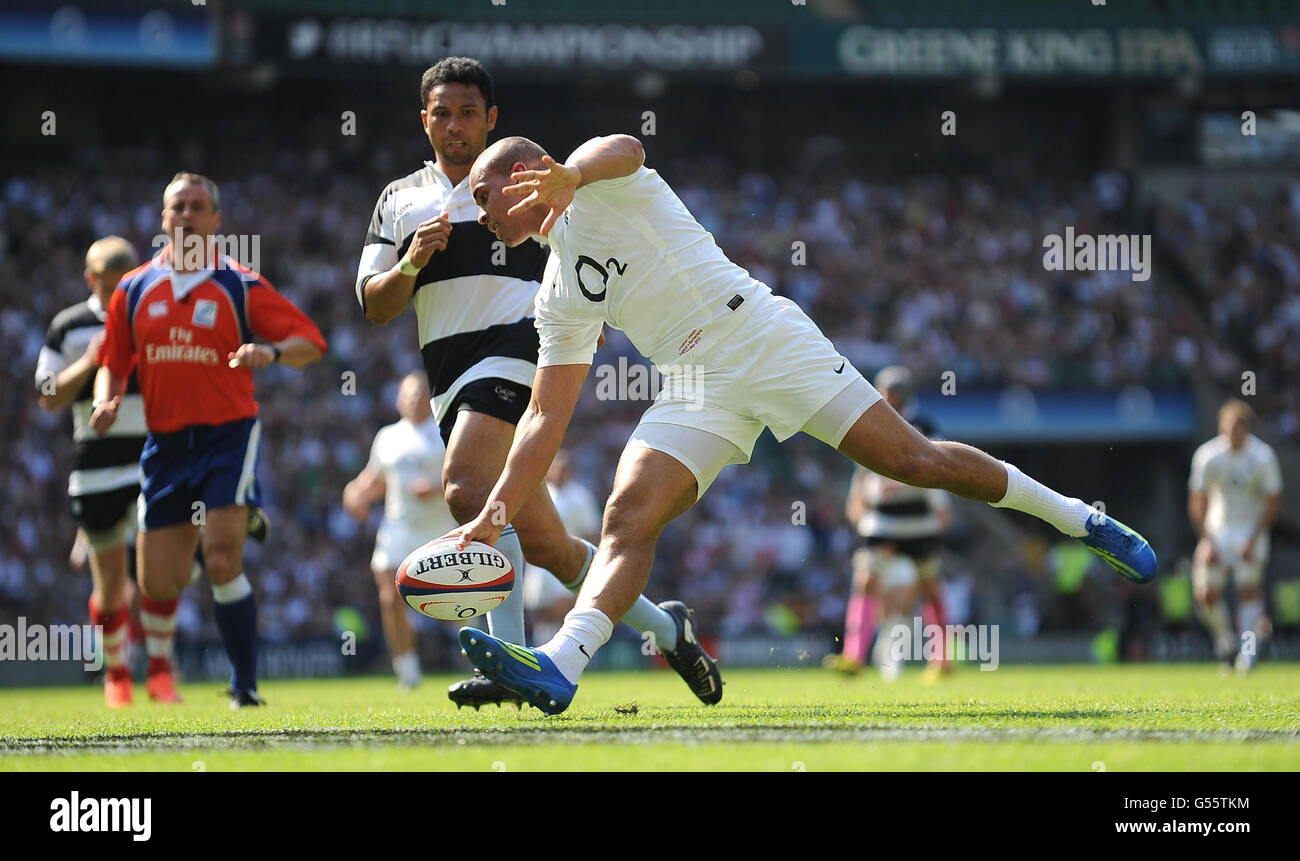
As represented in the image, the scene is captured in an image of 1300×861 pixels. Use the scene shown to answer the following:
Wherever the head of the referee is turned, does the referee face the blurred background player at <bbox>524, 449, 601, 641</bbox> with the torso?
no

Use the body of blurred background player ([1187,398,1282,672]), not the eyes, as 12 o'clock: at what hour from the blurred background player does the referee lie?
The referee is roughly at 1 o'clock from the blurred background player.

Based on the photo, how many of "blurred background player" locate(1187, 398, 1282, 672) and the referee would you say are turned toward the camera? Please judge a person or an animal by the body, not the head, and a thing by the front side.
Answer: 2

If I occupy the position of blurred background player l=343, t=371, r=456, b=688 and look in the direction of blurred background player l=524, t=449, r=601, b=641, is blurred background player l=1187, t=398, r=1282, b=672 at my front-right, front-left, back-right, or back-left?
front-right

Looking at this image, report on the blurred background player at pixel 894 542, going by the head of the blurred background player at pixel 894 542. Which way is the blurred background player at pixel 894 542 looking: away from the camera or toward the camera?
toward the camera

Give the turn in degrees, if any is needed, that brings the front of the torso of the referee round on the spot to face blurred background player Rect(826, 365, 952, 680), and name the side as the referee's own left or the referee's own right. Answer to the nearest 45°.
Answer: approximately 135° to the referee's own left

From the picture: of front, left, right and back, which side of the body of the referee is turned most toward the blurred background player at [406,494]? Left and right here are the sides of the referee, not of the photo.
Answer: back

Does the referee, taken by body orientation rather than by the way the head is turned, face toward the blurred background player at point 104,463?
no

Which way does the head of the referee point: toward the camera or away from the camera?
toward the camera

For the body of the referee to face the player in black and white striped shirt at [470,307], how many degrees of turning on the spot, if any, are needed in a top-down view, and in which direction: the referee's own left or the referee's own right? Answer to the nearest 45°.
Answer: approximately 45° to the referee's own left

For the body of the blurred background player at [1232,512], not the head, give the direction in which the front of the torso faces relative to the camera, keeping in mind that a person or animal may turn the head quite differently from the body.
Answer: toward the camera

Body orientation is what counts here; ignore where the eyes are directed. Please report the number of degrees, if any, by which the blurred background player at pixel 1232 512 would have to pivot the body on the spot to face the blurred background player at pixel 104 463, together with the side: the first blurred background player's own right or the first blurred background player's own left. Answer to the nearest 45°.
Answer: approximately 45° to the first blurred background player's own right

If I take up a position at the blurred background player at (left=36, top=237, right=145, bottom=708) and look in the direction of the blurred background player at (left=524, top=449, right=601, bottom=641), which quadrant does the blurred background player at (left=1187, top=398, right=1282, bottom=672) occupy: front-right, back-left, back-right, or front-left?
front-right

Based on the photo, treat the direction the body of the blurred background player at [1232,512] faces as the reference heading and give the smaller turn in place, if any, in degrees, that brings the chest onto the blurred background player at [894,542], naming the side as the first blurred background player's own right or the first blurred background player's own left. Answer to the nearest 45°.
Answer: approximately 45° to the first blurred background player's own right

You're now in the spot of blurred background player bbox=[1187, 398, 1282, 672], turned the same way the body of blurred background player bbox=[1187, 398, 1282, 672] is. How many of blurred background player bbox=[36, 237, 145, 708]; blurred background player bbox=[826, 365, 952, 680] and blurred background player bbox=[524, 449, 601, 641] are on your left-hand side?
0

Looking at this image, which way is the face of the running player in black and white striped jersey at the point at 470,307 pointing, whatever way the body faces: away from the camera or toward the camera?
toward the camera

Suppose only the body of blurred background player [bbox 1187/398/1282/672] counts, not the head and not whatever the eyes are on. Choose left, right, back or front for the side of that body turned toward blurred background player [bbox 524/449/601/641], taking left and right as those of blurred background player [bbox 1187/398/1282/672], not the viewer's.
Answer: right
